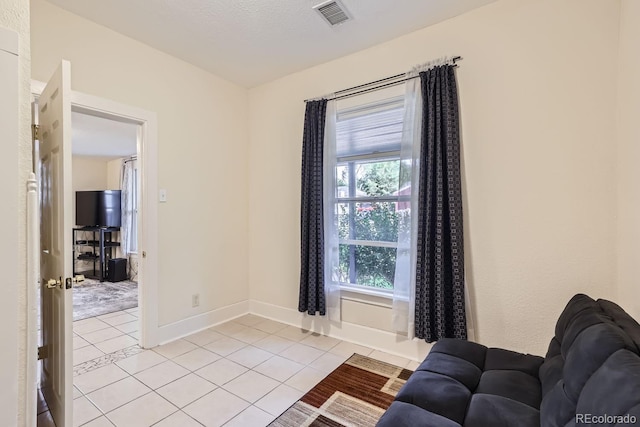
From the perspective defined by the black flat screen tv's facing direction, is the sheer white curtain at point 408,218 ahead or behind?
ahead

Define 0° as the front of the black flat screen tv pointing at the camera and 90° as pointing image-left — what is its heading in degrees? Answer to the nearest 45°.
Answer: approximately 0°

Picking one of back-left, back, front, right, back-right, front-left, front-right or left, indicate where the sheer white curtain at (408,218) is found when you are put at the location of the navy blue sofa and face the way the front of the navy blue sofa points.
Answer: front-right

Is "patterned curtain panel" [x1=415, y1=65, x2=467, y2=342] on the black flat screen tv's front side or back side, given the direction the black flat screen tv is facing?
on the front side

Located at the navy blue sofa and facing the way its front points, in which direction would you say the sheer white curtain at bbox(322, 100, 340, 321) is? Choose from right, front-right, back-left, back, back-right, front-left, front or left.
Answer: front-right

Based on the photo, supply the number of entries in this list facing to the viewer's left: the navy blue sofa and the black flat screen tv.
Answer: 1

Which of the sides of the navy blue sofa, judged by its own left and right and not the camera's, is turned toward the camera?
left

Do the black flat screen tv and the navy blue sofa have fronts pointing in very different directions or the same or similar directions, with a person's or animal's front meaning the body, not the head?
very different directions

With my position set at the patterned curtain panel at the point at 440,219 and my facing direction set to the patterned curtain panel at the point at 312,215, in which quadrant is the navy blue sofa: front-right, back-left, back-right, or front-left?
back-left
